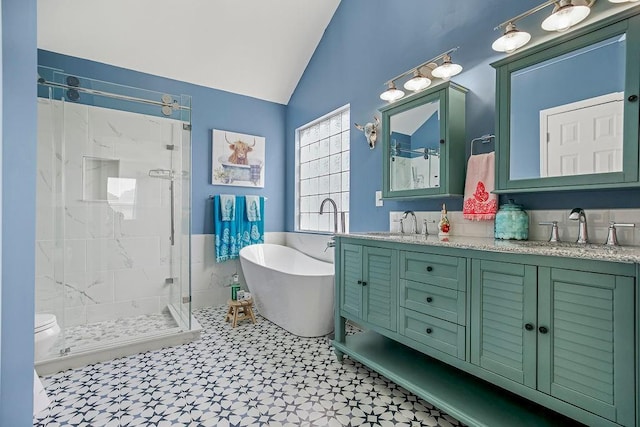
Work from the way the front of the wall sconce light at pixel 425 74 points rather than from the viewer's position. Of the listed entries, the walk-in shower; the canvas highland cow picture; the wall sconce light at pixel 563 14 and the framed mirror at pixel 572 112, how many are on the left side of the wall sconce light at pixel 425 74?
2

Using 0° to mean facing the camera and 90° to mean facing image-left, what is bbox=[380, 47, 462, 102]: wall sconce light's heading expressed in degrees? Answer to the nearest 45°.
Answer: approximately 45°

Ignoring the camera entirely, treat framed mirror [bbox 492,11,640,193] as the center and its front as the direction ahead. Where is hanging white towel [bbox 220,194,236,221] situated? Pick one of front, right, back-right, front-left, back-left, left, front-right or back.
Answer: front-right

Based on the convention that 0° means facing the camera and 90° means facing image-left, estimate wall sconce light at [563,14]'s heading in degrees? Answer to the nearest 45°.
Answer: approximately 45°

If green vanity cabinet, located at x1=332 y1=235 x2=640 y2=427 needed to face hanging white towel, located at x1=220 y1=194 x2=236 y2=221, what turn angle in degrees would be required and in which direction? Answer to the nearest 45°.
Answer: approximately 45° to its right

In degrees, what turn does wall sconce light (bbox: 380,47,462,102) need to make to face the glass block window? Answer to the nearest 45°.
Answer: approximately 90° to its right

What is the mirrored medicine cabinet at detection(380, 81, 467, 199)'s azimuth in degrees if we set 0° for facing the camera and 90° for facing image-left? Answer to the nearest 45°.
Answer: approximately 45°

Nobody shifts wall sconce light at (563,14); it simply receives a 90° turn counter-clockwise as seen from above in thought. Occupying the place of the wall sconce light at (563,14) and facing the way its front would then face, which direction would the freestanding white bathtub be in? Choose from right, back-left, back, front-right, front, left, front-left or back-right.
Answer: back-right

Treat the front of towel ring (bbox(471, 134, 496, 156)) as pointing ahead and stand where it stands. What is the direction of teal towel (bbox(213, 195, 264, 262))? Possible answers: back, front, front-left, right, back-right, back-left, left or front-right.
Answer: front-right
